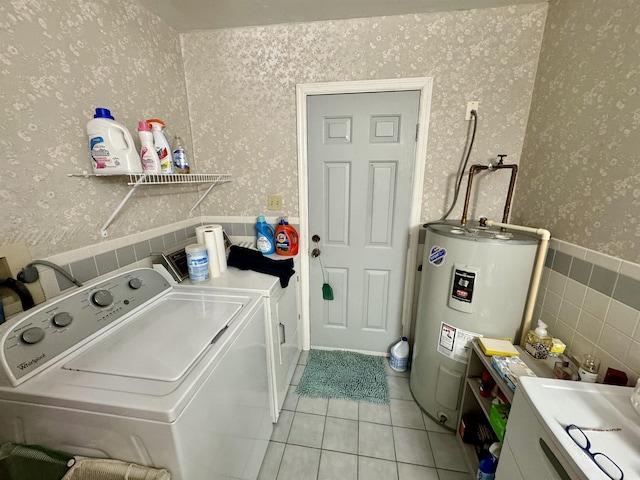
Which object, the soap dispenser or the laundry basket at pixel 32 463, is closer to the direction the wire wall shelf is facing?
the soap dispenser

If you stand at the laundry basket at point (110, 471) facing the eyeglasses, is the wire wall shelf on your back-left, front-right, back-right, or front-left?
back-left

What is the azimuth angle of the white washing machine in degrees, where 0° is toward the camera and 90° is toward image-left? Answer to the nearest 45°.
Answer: approximately 315°

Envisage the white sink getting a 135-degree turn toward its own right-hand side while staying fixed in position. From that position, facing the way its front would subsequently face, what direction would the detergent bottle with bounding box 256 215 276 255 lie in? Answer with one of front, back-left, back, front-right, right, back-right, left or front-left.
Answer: left

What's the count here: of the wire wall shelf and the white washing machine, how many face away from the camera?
0

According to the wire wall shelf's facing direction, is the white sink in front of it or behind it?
in front

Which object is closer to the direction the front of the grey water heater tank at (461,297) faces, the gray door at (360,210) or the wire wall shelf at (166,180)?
the wire wall shelf

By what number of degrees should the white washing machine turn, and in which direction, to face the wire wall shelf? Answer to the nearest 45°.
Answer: approximately 135° to its left

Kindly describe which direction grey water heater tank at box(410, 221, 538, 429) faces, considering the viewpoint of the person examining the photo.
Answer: facing the viewer

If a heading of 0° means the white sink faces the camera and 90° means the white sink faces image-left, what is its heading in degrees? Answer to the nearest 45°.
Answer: approximately 45°

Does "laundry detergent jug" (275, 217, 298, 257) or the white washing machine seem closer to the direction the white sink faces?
the white washing machine

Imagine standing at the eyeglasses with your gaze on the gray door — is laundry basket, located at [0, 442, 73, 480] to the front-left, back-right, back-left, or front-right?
front-left

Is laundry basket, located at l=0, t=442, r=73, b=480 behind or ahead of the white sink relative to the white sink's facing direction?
ahead

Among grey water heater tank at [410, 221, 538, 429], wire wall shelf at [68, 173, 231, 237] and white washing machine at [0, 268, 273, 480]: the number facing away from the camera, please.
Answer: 0

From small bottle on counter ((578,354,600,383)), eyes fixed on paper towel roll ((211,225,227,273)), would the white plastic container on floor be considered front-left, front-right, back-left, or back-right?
front-right

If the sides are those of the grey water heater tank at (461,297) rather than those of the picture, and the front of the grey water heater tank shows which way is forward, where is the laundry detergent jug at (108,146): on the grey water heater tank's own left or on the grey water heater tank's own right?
on the grey water heater tank's own right
